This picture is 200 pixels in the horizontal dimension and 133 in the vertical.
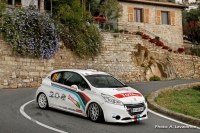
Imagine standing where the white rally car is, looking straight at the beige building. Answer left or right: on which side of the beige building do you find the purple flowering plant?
left

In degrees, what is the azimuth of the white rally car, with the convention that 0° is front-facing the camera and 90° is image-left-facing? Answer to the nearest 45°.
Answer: approximately 315°

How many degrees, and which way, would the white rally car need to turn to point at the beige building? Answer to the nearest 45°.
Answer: approximately 135° to its left

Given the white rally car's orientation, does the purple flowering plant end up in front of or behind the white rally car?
behind
